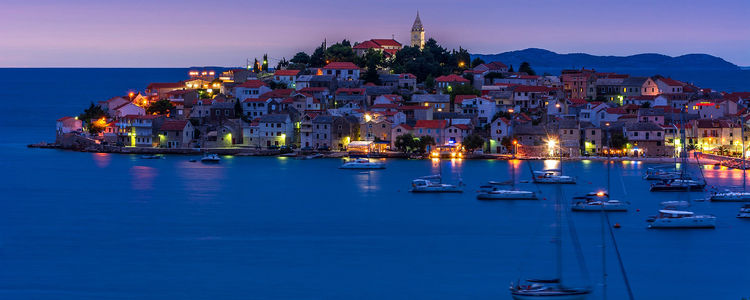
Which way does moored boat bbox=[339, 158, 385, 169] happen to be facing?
to the viewer's left

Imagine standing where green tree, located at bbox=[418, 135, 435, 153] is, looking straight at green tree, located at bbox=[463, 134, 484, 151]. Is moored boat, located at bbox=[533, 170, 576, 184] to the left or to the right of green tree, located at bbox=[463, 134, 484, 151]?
right
